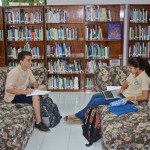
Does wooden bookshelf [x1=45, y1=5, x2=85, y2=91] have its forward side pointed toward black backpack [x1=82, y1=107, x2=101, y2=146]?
yes

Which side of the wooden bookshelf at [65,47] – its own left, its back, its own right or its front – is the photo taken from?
front

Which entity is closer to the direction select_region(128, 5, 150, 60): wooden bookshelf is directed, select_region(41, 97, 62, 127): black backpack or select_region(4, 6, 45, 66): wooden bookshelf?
the black backpack

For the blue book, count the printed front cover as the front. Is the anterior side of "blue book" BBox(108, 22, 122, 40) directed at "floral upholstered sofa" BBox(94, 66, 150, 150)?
yes

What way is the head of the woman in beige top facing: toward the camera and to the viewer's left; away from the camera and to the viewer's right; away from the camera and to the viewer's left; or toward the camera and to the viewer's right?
toward the camera and to the viewer's left

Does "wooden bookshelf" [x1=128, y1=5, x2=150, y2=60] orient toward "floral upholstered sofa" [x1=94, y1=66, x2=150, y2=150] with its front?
yes

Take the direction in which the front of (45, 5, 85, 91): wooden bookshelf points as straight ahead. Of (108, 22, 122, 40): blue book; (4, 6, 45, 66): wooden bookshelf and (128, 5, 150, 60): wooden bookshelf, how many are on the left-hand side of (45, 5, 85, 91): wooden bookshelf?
2

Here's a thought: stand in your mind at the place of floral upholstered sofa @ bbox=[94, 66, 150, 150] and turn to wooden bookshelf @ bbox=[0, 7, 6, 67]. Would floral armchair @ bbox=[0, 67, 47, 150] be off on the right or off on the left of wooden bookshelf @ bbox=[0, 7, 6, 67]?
left

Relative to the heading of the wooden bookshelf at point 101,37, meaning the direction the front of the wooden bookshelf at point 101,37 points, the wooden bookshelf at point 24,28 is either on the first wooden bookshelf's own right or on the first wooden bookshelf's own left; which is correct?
on the first wooden bookshelf's own right

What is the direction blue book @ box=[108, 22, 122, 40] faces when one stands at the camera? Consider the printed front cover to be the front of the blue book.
facing the viewer

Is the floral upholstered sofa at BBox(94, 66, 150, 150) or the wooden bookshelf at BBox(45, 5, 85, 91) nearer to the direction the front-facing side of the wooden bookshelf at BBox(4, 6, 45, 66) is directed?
the floral upholstered sofa

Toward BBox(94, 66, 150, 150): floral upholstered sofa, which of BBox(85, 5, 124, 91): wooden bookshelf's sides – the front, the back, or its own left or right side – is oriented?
front

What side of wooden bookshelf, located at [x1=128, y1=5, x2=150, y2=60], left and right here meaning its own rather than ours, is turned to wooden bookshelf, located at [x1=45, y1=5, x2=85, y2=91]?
right

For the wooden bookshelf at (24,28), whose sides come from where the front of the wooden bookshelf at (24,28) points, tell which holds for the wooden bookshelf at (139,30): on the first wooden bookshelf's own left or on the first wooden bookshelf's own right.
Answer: on the first wooden bookshelf's own left

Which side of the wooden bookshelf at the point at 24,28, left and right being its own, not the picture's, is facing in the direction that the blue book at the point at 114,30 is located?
left

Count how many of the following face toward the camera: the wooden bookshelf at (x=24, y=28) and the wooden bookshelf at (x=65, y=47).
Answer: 2

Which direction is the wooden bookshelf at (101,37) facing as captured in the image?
toward the camera
